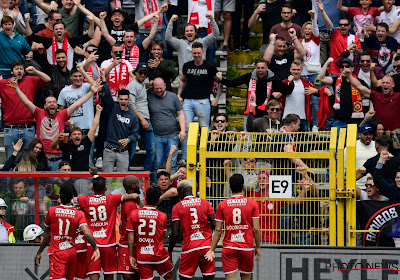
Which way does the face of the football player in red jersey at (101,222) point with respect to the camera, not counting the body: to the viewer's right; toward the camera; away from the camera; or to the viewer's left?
away from the camera

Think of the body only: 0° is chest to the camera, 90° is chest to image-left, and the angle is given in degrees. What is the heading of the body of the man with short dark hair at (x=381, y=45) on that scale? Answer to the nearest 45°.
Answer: approximately 0°

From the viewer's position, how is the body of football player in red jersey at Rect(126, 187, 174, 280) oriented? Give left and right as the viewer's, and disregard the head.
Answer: facing away from the viewer

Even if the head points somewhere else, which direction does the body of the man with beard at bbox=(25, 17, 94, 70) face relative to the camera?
toward the camera

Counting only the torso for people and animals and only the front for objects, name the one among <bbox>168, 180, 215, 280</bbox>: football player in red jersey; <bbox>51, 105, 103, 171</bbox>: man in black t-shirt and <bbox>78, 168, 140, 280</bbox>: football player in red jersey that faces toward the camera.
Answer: the man in black t-shirt

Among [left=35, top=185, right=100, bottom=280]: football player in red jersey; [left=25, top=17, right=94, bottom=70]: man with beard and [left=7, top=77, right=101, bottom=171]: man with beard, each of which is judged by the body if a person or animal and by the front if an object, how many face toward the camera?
2

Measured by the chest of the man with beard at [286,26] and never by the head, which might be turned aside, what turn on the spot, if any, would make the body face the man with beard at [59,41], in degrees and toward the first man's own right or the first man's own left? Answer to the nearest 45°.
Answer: approximately 90° to the first man's own right

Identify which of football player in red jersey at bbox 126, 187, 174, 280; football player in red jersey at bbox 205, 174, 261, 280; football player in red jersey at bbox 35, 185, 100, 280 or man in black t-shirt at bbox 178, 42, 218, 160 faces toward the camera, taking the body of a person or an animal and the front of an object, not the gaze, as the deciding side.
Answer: the man in black t-shirt

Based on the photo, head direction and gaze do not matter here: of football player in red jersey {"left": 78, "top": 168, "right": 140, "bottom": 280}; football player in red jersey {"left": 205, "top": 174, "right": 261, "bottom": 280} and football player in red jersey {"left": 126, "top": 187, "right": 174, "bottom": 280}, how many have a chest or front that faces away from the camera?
3

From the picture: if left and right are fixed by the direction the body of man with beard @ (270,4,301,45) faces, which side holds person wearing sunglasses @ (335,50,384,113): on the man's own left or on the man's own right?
on the man's own left

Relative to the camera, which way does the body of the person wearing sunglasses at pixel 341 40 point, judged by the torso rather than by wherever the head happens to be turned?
toward the camera
